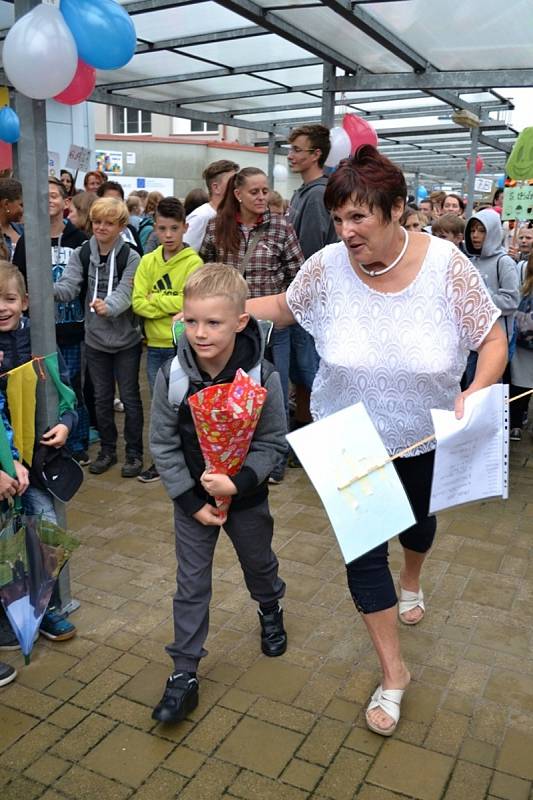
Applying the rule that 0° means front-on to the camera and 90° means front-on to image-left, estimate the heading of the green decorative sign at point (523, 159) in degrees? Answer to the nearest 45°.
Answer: approximately 0°

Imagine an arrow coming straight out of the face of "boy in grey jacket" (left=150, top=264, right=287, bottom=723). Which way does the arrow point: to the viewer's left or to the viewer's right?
to the viewer's left

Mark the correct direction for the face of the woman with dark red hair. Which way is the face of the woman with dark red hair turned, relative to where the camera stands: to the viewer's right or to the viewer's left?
to the viewer's left

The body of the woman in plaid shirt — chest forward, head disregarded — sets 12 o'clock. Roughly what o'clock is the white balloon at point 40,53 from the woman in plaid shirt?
The white balloon is roughly at 1 o'clock from the woman in plaid shirt.

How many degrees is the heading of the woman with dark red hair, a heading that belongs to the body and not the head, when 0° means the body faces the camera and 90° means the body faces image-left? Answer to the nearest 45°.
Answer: approximately 0°

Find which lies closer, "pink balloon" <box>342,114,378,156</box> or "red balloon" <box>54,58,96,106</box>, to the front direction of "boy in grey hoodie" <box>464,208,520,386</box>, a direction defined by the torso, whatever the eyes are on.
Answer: the red balloon

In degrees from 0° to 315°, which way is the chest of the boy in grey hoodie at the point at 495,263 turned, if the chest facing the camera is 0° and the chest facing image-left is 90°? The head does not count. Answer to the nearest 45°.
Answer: approximately 45°
